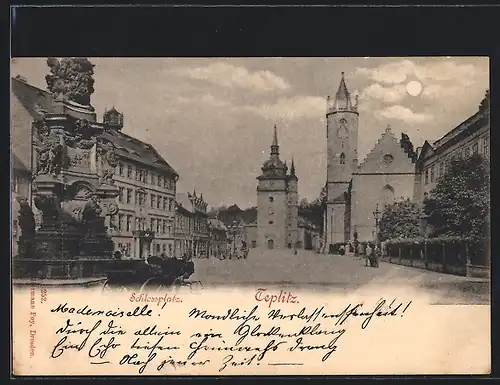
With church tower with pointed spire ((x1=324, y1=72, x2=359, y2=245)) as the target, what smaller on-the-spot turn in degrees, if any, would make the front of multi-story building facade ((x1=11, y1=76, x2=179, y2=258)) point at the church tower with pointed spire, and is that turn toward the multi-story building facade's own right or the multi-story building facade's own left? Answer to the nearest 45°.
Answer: approximately 45° to the multi-story building facade's own left

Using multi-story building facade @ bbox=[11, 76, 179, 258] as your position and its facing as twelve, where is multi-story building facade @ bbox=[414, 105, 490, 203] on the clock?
multi-story building facade @ bbox=[414, 105, 490, 203] is roughly at 11 o'clock from multi-story building facade @ bbox=[11, 76, 179, 258].

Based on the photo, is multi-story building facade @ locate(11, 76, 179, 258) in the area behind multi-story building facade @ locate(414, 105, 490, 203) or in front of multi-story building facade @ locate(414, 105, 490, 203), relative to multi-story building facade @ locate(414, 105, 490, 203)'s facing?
in front

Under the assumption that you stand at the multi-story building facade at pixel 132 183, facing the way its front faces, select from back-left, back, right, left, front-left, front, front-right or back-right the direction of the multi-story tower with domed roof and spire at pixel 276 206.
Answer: front-left

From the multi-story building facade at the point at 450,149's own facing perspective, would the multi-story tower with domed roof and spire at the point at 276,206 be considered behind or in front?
in front

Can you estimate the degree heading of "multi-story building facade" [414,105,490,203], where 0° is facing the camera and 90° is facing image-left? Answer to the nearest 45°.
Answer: approximately 45°

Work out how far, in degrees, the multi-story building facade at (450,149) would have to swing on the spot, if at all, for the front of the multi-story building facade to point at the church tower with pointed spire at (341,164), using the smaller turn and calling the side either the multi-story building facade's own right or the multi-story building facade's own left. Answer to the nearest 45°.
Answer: approximately 45° to the multi-story building facade's own right

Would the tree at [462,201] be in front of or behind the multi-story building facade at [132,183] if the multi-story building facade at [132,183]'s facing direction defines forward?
in front
